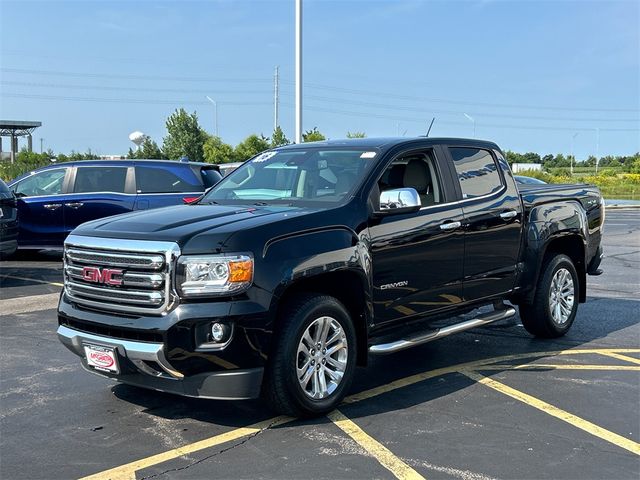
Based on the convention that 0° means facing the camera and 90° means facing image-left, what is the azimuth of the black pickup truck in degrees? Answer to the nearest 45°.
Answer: approximately 45°

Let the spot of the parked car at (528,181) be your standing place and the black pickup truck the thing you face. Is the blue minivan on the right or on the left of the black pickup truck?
right

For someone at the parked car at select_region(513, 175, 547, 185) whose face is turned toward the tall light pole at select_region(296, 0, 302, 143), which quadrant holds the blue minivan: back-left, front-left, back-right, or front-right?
front-left

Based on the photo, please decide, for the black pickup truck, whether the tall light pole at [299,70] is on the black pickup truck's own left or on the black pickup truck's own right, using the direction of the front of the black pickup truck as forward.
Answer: on the black pickup truck's own right

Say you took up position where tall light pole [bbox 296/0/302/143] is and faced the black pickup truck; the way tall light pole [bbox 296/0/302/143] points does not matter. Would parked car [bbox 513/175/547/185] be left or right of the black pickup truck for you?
left

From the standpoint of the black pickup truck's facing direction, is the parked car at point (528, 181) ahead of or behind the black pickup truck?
behind

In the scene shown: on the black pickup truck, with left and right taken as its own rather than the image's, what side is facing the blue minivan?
right

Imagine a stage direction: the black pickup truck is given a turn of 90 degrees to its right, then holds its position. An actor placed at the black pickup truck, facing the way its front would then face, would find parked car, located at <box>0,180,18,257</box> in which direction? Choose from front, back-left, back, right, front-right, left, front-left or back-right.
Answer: front
